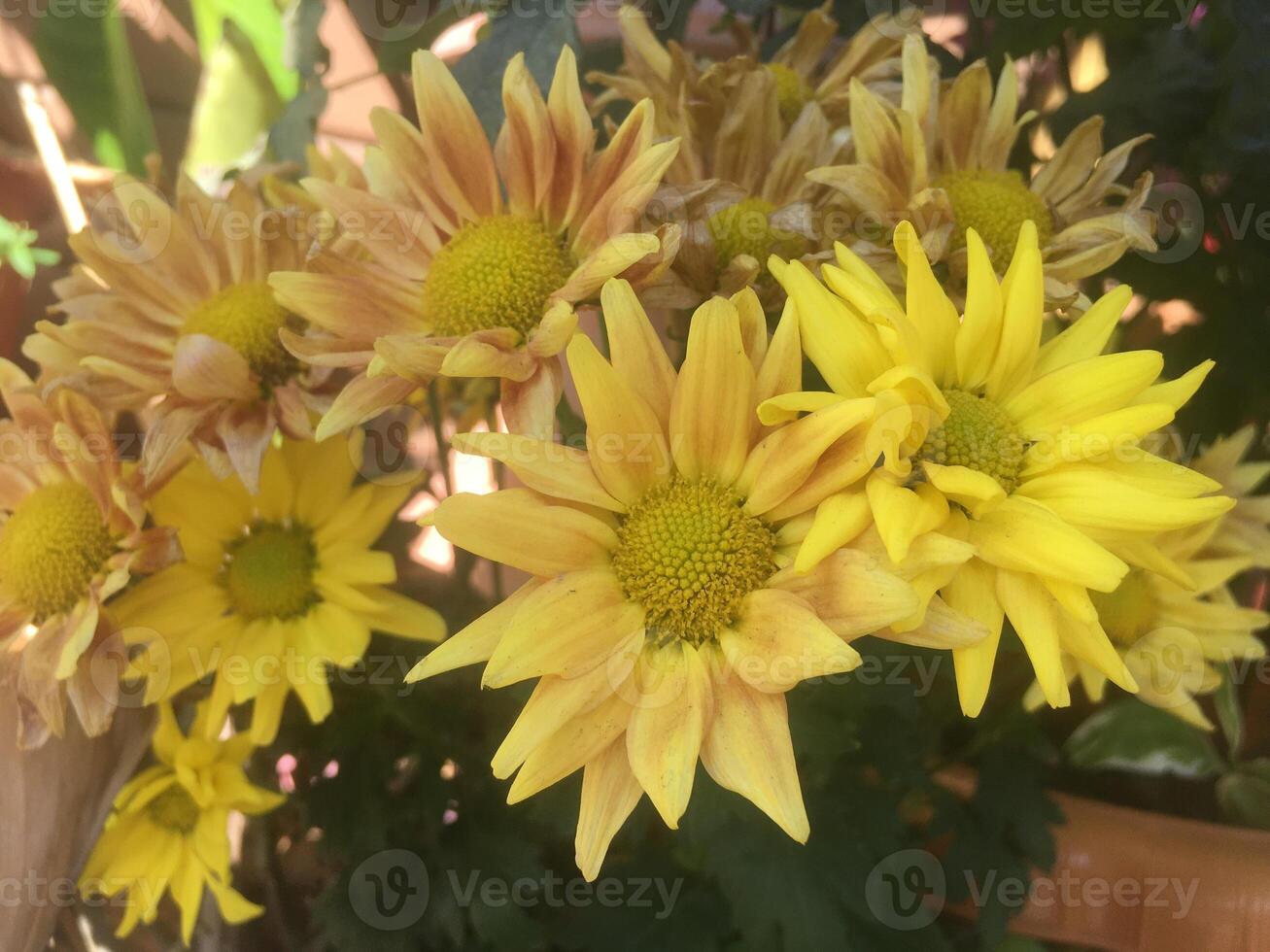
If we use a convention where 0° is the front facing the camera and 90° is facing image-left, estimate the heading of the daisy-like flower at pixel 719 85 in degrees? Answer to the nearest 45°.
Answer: approximately 0°

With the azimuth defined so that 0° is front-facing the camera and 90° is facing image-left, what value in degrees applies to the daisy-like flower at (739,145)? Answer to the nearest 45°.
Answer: approximately 0°

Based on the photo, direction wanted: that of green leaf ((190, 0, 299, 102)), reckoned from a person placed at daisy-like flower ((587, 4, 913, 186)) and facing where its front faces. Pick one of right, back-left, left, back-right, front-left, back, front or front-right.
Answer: back-right
